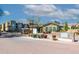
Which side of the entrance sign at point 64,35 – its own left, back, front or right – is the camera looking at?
front
